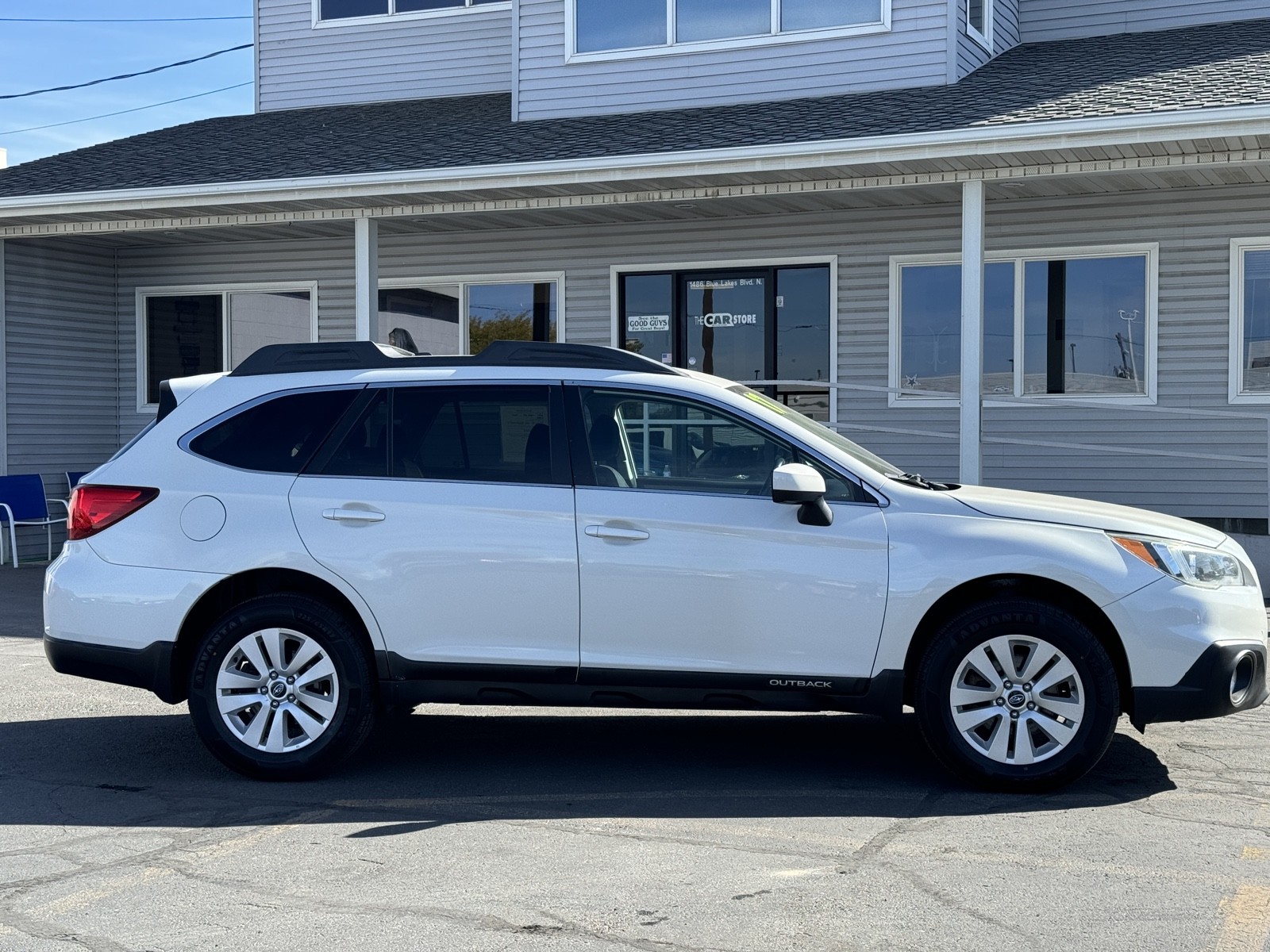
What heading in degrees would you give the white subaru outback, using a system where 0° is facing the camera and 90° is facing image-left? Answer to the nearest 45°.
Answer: approximately 270°

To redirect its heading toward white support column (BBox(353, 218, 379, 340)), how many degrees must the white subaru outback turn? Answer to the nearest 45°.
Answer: approximately 90° to its left

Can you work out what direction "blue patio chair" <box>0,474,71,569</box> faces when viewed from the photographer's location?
facing the viewer and to the right of the viewer

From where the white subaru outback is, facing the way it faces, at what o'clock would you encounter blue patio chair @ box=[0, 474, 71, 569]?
The blue patio chair is roughly at 8 o'clock from the white subaru outback.

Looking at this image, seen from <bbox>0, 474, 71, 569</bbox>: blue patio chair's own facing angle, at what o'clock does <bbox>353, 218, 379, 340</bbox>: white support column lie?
The white support column is roughly at 12 o'clock from the blue patio chair.

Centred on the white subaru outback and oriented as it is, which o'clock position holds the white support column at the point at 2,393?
The white support column is roughly at 8 o'clock from the white subaru outback.

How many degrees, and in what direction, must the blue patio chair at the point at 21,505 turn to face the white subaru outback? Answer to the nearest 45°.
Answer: approximately 45° to its right

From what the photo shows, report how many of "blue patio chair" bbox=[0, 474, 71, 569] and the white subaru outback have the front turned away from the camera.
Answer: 0

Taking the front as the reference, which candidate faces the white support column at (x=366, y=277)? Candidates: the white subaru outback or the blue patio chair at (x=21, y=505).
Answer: the blue patio chair
